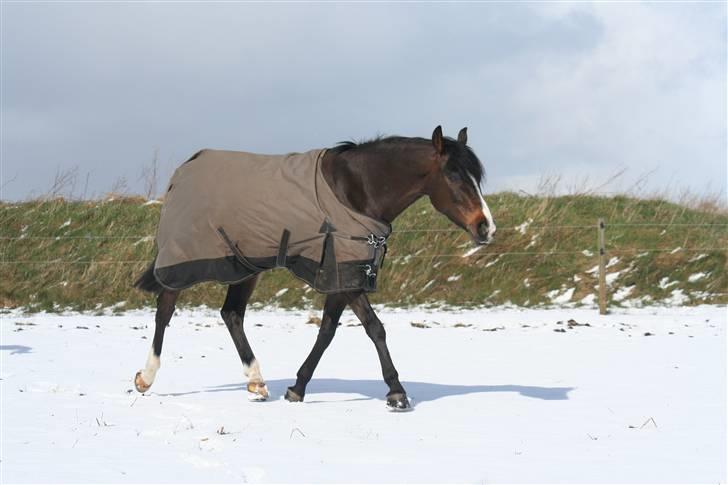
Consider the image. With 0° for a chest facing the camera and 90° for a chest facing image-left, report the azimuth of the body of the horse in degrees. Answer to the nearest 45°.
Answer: approximately 270°
